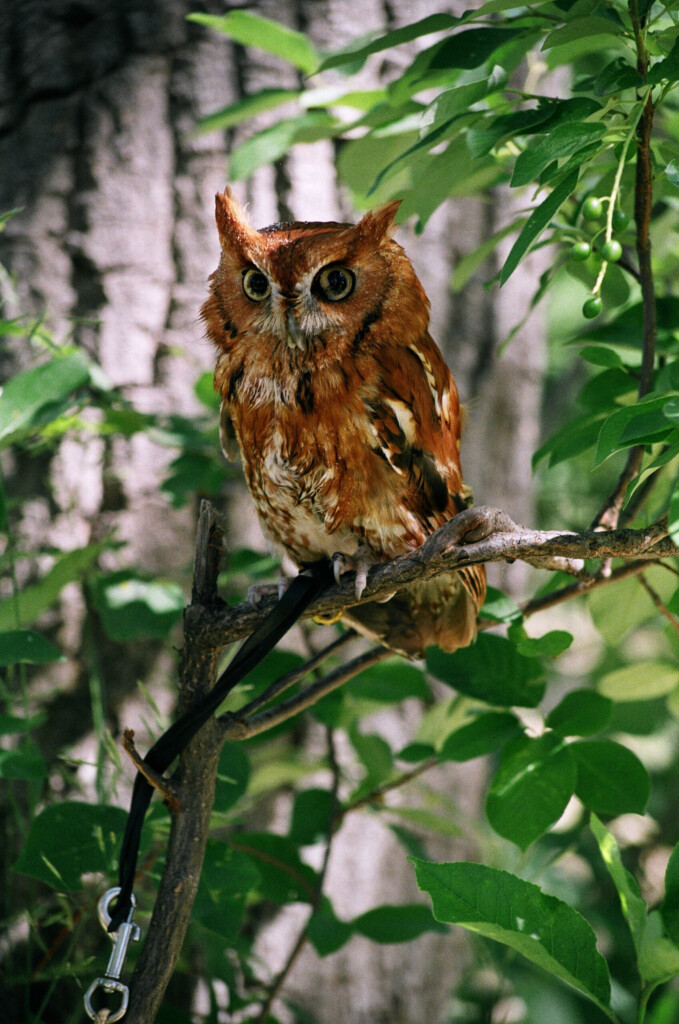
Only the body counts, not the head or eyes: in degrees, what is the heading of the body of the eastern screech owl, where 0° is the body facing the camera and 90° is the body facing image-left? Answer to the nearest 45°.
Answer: approximately 45°
